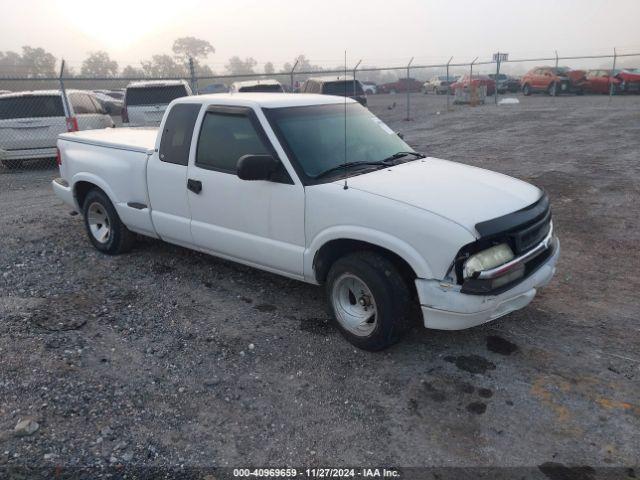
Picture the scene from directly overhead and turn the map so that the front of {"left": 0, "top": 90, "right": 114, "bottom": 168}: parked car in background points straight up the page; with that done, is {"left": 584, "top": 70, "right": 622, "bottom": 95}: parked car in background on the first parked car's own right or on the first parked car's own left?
on the first parked car's own right

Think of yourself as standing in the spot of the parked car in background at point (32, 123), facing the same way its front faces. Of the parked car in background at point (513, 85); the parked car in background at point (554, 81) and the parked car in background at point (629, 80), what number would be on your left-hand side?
0

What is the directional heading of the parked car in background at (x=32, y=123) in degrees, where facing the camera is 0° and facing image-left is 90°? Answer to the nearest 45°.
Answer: approximately 180°

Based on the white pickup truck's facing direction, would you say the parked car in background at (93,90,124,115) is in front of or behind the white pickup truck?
behind

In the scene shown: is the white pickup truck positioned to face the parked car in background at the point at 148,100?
no

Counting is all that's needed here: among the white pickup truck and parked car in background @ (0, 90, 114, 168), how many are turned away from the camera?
1

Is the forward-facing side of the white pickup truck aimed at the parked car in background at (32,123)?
no

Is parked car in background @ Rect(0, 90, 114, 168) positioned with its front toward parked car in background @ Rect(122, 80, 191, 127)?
no

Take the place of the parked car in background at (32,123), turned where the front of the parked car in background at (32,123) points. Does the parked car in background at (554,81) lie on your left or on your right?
on your right

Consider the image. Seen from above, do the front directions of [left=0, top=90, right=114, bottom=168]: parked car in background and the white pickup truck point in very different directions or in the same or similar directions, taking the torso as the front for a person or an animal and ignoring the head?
very different directions

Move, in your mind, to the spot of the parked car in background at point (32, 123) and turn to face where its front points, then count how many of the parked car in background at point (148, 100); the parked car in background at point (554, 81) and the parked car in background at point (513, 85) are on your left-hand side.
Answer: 0

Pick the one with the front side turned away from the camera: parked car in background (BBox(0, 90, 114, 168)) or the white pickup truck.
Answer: the parked car in background

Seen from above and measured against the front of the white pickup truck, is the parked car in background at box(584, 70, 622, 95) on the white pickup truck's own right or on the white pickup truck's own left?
on the white pickup truck's own left

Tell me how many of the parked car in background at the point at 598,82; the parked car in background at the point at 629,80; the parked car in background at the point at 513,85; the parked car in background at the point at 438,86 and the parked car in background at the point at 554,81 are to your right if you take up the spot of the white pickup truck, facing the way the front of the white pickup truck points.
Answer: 0

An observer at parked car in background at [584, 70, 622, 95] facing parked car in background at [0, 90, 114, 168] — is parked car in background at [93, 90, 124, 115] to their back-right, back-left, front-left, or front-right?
front-right

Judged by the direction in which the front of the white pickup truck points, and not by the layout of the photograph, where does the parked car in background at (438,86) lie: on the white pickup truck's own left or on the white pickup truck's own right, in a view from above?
on the white pickup truck's own left

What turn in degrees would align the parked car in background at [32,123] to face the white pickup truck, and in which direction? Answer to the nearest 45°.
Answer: approximately 180°
